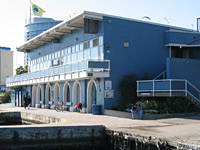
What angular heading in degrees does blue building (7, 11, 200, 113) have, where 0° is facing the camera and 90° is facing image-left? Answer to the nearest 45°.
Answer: approximately 45°

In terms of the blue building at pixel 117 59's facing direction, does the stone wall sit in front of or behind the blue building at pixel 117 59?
in front
